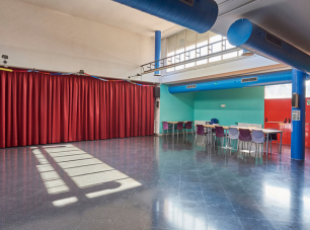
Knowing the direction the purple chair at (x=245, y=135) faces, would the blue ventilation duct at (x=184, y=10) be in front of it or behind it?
behind

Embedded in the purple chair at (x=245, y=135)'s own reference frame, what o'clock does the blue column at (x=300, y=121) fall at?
The blue column is roughly at 2 o'clock from the purple chair.

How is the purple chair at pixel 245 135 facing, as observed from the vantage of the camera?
facing away from the viewer and to the right of the viewer

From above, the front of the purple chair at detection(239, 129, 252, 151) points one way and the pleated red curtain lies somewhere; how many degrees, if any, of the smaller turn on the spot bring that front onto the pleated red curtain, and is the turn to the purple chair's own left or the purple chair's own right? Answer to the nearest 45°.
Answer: approximately 135° to the purple chair's own left

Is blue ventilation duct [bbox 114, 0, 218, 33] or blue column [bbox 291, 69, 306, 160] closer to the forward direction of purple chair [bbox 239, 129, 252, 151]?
the blue column

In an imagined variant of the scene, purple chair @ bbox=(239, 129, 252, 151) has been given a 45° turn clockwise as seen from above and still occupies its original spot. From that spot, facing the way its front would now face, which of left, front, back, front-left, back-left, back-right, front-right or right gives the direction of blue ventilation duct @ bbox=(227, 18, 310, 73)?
right
